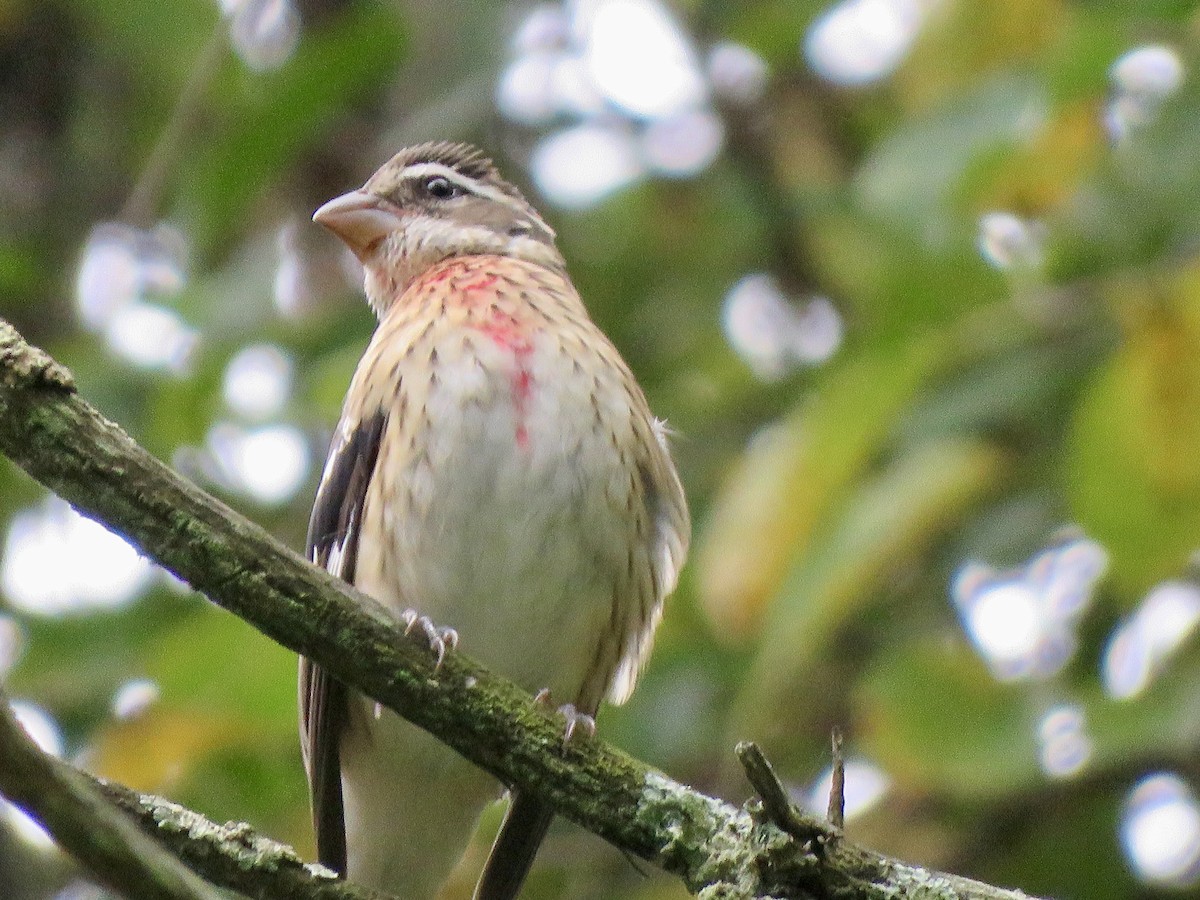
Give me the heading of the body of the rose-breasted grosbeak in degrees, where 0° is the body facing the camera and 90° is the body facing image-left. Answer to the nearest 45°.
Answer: approximately 0°

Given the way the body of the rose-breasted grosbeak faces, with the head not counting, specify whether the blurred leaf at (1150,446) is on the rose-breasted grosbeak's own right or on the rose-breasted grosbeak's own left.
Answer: on the rose-breasted grosbeak's own left

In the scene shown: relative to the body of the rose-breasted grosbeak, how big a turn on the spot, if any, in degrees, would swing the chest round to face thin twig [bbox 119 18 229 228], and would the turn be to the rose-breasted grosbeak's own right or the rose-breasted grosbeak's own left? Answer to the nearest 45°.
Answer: approximately 135° to the rose-breasted grosbeak's own right
